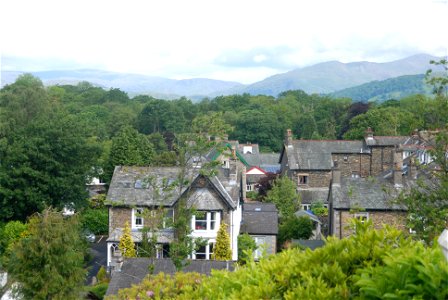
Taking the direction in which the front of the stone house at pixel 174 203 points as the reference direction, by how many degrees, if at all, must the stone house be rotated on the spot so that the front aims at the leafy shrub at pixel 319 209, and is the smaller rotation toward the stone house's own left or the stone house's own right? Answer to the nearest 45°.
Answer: approximately 135° to the stone house's own left

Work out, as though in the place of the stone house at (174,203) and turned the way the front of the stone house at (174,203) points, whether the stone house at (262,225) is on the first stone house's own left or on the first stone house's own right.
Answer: on the first stone house's own left

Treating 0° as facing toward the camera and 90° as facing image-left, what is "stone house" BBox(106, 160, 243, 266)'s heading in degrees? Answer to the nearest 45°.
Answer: approximately 0°

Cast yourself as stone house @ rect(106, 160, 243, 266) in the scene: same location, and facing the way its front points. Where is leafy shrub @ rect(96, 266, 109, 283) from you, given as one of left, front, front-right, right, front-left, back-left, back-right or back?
right

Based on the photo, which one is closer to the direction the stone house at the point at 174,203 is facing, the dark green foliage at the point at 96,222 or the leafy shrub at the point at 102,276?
the leafy shrub

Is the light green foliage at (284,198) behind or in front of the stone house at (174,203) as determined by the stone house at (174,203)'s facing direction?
behind
